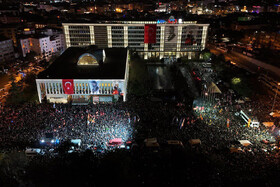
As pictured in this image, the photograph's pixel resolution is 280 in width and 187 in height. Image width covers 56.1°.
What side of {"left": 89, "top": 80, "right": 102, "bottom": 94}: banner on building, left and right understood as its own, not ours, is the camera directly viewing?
front

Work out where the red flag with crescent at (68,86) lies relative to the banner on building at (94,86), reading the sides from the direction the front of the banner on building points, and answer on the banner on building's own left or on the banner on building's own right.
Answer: on the banner on building's own right

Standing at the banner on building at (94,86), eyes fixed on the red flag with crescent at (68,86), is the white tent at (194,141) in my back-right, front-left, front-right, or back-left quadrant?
back-left

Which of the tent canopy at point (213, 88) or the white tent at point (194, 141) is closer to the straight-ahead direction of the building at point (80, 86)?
the white tent

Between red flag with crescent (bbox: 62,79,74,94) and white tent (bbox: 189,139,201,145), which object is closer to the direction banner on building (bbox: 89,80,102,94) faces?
the white tent

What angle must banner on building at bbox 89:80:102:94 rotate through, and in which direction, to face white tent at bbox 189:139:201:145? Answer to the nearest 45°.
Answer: approximately 45° to its left

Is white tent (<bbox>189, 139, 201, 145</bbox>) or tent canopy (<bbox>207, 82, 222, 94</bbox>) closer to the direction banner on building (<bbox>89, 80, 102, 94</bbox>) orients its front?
the white tent

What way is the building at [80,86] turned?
toward the camera

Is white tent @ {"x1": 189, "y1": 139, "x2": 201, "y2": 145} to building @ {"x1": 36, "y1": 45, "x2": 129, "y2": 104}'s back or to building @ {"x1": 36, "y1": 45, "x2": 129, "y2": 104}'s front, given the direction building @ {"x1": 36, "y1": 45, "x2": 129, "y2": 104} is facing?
to the front

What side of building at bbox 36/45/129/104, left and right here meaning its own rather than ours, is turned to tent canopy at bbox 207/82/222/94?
left

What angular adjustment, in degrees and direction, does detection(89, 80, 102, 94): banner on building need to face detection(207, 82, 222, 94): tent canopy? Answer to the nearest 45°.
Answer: approximately 90° to its left
